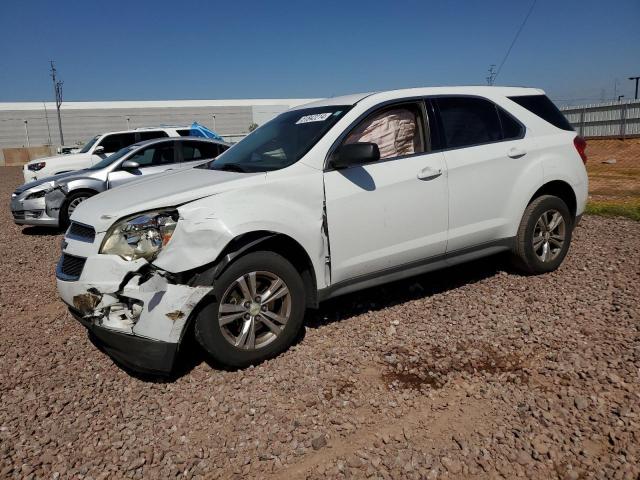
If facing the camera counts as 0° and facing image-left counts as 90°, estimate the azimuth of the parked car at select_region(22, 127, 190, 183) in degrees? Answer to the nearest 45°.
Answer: approximately 45°

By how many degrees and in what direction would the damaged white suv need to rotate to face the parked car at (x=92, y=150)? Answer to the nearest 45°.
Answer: approximately 90° to its right

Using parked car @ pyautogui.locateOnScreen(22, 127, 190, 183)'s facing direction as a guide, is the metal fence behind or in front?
behind

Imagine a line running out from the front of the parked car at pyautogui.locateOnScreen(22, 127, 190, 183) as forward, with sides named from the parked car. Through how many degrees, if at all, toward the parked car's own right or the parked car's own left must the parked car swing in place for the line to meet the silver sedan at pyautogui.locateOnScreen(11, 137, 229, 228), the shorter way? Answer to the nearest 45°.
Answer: approximately 45° to the parked car's own left

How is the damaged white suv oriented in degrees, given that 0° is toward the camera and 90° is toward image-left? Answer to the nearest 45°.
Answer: approximately 45°

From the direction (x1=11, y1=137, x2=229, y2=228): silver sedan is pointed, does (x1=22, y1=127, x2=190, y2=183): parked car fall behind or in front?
behind

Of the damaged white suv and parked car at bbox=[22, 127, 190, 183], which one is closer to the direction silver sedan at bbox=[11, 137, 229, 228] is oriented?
the damaged white suv

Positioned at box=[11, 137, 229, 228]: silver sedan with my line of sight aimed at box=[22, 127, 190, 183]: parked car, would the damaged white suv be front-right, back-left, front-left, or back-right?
back-right
